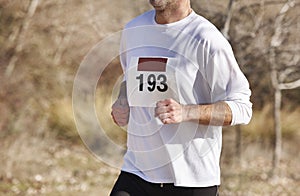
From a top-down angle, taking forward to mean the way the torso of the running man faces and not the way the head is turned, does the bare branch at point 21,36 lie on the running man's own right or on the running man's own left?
on the running man's own right

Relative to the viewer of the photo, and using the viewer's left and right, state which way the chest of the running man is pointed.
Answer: facing the viewer and to the left of the viewer

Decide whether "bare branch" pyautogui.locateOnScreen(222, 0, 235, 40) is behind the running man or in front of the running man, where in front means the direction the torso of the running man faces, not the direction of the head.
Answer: behind
